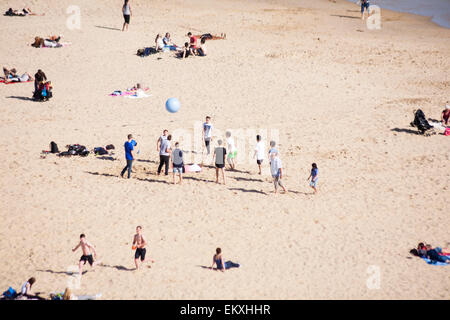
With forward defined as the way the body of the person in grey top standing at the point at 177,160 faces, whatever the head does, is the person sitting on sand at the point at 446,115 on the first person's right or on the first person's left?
on the first person's right

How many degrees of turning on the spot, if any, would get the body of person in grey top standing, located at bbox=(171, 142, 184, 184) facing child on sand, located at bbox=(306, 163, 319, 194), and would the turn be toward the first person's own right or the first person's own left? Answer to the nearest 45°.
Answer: approximately 90° to the first person's own right

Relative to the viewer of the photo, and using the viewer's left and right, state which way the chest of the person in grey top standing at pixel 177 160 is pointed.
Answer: facing away from the viewer

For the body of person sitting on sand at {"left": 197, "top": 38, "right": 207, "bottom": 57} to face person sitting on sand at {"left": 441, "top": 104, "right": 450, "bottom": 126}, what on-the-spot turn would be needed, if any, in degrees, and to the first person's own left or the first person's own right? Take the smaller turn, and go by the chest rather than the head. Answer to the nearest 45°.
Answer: approximately 135° to the first person's own left

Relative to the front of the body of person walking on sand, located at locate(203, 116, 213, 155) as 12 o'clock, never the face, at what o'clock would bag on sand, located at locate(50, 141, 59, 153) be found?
The bag on sand is roughly at 3 o'clock from the person walking on sand.

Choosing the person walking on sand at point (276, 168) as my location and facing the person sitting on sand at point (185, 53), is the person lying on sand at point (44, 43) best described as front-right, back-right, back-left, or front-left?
front-left

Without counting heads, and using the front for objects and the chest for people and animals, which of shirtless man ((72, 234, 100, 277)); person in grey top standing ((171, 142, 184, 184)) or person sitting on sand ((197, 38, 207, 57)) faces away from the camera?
the person in grey top standing

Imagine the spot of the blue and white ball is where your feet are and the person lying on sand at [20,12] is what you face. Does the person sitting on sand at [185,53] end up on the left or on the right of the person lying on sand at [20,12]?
right

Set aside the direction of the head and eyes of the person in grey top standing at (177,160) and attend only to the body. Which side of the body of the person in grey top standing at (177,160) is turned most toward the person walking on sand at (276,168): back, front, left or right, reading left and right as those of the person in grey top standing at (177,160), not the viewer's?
right

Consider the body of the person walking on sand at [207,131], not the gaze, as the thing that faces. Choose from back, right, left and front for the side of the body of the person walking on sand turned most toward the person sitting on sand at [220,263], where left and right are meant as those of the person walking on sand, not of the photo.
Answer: front

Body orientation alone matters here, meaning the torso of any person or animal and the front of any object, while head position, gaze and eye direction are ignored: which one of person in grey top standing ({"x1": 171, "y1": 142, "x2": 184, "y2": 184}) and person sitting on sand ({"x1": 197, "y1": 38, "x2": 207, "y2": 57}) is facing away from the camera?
the person in grey top standing
